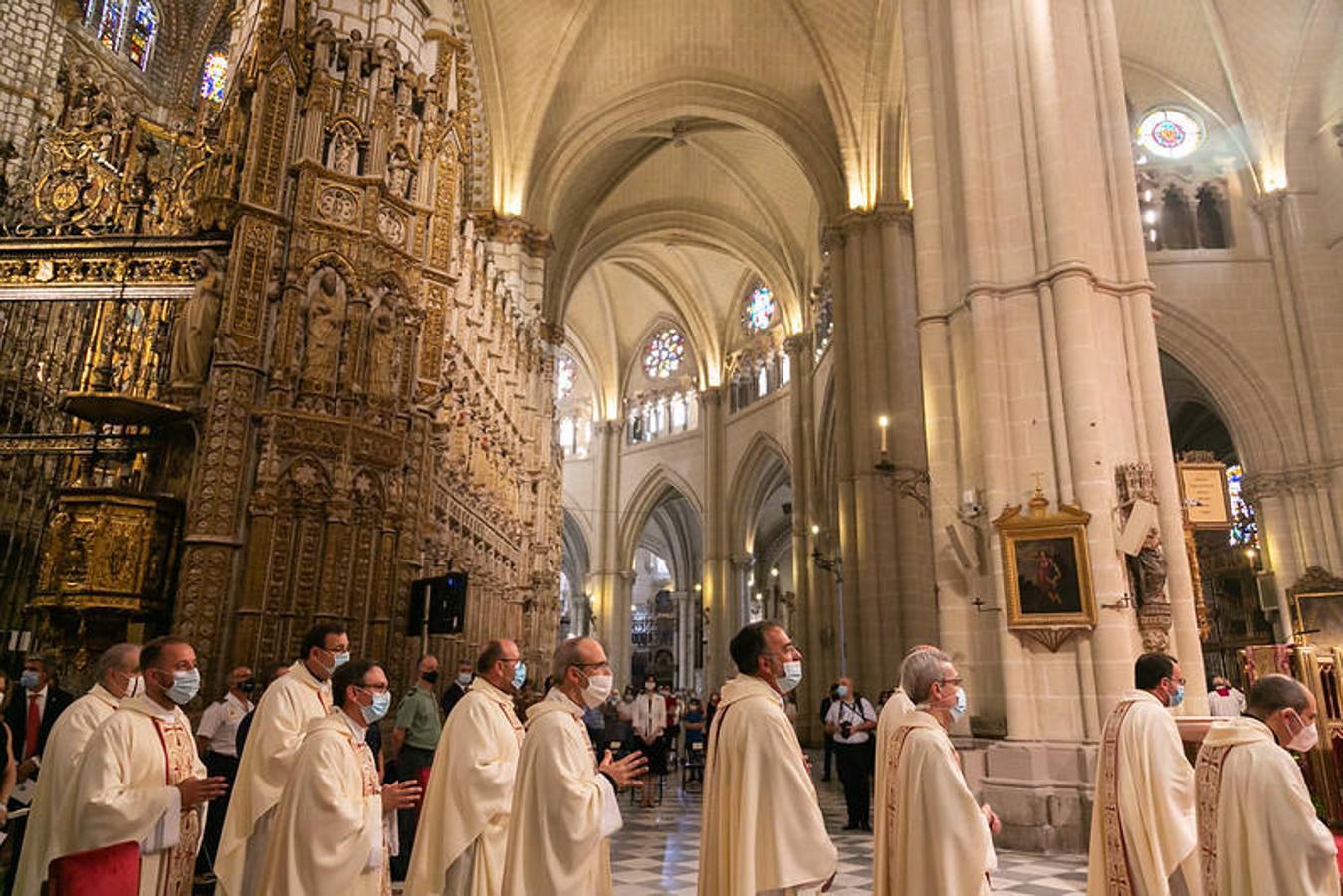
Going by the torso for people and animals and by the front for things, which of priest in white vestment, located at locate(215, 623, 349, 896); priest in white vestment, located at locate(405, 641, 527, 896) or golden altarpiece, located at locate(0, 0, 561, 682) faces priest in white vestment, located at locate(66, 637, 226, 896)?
the golden altarpiece

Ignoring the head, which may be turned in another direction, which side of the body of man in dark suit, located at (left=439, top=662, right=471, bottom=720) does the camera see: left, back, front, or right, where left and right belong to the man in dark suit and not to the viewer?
front

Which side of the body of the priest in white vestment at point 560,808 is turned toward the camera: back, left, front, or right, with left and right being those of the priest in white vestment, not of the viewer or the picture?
right

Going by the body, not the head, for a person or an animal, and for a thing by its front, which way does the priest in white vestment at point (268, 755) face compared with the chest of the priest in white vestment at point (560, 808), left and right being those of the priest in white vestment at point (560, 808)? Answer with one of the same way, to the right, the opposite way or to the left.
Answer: the same way

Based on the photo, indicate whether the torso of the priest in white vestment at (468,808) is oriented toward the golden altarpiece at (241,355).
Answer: no

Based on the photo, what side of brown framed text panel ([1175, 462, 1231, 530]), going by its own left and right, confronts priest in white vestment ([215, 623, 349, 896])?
front

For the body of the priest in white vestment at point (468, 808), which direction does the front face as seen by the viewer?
to the viewer's right

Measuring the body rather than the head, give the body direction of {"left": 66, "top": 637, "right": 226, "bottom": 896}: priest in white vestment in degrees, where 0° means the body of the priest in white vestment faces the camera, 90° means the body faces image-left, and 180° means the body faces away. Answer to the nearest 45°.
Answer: approximately 315°

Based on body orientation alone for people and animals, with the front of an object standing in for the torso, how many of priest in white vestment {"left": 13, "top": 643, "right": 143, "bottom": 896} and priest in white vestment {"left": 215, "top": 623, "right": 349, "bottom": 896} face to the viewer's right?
2

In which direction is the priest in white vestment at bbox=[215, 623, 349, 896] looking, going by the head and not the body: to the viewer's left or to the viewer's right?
to the viewer's right

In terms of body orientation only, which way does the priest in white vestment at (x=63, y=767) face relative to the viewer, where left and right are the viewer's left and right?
facing to the right of the viewer

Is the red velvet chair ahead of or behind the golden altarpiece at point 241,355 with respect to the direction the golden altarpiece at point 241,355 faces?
ahead

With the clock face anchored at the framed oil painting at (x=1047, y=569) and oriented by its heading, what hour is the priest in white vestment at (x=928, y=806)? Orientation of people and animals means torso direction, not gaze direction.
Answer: The priest in white vestment is roughly at 12 o'clock from the framed oil painting.
